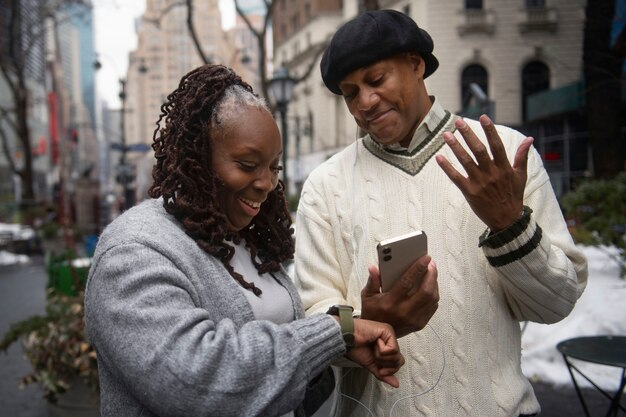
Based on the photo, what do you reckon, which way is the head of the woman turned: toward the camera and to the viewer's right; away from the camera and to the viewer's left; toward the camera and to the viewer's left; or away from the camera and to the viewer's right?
toward the camera and to the viewer's right

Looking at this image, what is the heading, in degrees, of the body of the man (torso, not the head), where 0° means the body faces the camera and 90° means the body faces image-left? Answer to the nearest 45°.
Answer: approximately 0°

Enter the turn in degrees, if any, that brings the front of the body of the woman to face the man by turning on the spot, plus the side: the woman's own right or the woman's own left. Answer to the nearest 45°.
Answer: approximately 90° to the woman's own left

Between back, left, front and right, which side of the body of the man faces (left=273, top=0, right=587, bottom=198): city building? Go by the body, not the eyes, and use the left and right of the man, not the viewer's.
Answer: back

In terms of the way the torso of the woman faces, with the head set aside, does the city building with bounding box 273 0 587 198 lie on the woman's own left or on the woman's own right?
on the woman's own left

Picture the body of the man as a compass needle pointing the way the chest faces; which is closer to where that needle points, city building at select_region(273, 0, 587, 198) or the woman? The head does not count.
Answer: the woman

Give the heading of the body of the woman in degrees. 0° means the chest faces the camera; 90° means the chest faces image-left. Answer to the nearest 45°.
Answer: approximately 315°

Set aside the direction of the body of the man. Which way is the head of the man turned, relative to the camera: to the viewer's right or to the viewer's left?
to the viewer's left
